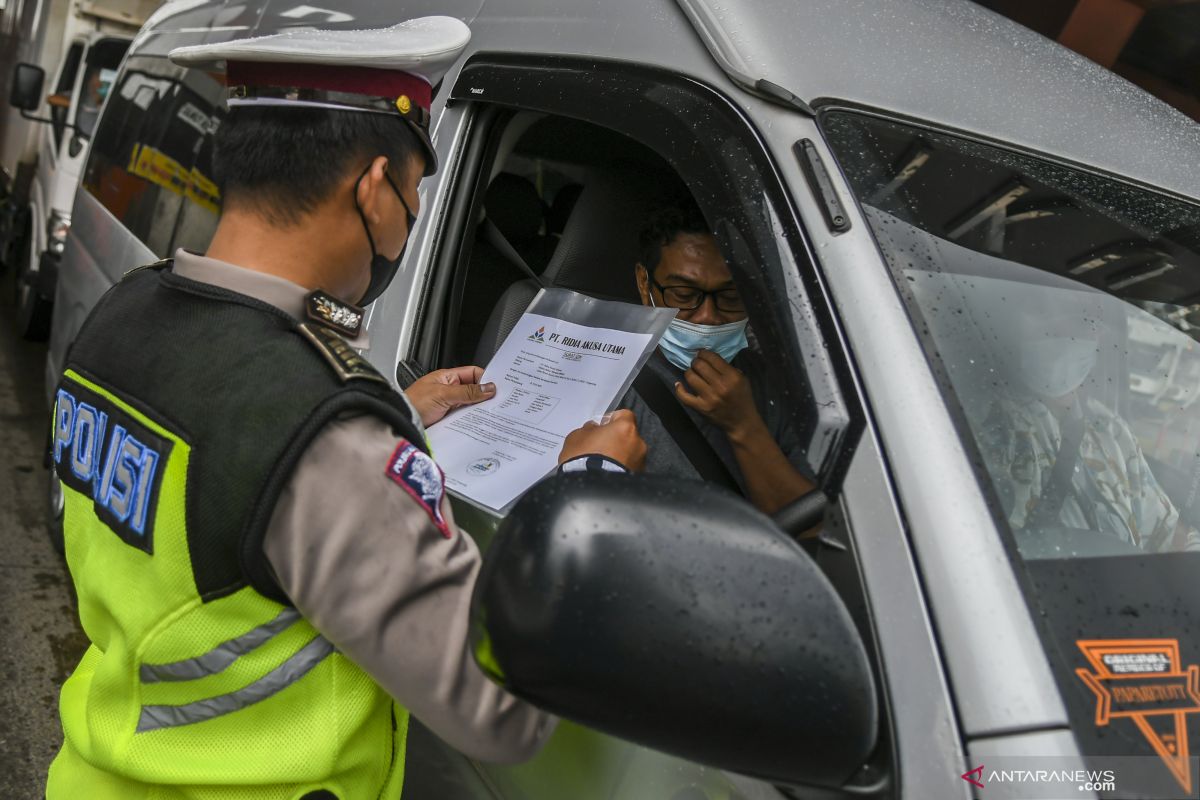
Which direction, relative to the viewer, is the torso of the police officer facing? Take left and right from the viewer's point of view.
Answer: facing away from the viewer and to the right of the viewer

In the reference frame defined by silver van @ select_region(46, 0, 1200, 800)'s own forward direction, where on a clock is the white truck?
The white truck is roughly at 6 o'clock from the silver van.

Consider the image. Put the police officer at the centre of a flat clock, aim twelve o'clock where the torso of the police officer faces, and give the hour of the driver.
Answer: The driver is roughly at 12 o'clock from the police officer.

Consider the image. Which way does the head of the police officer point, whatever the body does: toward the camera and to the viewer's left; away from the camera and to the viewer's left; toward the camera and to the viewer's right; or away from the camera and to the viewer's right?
away from the camera and to the viewer's right

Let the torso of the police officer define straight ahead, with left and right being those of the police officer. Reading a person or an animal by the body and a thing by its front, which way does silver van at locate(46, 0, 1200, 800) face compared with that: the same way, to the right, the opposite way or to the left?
to the right

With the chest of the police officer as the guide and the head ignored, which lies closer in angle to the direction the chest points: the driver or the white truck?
the driver

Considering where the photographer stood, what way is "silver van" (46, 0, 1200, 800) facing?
facing the viewer and to the right of the viewer

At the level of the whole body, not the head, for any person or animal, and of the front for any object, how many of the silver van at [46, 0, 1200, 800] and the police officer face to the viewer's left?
0

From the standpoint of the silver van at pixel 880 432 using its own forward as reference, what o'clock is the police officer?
The police officer is roughly at 4 o'clock from the silver van.

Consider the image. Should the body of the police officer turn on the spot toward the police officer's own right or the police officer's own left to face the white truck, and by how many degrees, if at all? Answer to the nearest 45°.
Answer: approximately 45° to the police officer's own left
